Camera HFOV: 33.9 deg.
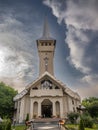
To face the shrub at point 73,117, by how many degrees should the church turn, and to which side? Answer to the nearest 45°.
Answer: approximately 45° to its left

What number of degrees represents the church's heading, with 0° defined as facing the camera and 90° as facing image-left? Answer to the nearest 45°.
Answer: approximately 0°
